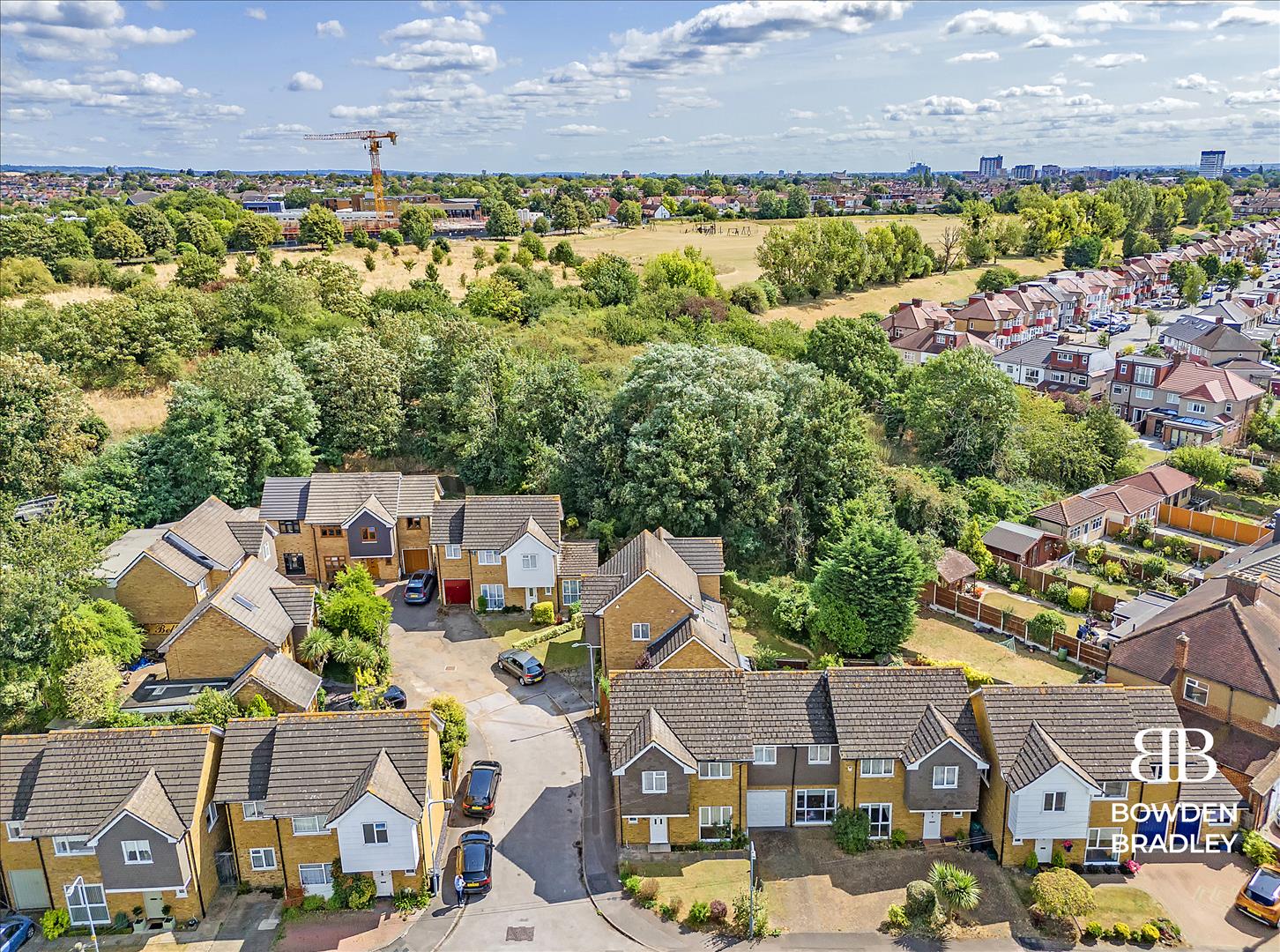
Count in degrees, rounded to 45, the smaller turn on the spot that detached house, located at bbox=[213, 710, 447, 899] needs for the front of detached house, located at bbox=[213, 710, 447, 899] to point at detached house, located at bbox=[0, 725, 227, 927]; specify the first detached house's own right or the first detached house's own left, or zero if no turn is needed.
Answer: approximately 90° to the first detached house's own right

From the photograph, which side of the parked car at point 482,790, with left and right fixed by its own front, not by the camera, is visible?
back

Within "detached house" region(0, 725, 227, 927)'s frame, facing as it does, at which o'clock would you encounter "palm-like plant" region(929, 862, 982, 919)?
The palm-like plant is roughly at 10 o'clock from the detached house.

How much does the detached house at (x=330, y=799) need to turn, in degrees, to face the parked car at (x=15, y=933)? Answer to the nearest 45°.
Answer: approximately 90° to its right

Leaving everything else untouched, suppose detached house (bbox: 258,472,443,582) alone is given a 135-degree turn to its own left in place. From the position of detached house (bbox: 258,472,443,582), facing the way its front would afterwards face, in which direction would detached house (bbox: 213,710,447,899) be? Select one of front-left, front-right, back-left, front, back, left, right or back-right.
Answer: back-right

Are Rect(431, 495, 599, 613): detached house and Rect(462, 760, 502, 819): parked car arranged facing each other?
yes

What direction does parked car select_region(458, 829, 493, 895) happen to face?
away from the camera

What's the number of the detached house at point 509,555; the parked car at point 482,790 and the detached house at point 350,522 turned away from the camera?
1

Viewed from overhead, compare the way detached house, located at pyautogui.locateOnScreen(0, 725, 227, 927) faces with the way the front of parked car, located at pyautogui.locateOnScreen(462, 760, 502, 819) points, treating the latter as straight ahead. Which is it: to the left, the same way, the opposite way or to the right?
the opposite way

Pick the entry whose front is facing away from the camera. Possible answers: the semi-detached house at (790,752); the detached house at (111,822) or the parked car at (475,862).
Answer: the parked car

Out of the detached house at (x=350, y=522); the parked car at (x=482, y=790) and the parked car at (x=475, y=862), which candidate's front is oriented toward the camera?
the detached house

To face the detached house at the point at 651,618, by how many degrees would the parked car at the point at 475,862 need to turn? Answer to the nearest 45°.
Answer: approximately 45° to its right

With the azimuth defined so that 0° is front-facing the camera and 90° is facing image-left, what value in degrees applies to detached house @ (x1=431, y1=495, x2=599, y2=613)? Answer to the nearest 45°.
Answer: approximately 0°

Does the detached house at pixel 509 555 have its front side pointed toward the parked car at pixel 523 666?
yes

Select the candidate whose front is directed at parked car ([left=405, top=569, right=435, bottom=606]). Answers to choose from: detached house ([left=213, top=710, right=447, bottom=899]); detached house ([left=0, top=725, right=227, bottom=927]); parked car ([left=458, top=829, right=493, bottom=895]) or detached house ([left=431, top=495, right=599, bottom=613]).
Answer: parked car ([left=458, top=829, right=493, bottom=895])

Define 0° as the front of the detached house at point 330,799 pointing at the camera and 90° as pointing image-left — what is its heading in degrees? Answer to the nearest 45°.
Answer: approximately 0°
